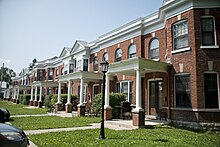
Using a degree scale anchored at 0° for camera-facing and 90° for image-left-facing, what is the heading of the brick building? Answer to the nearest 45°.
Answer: approximately 45°
